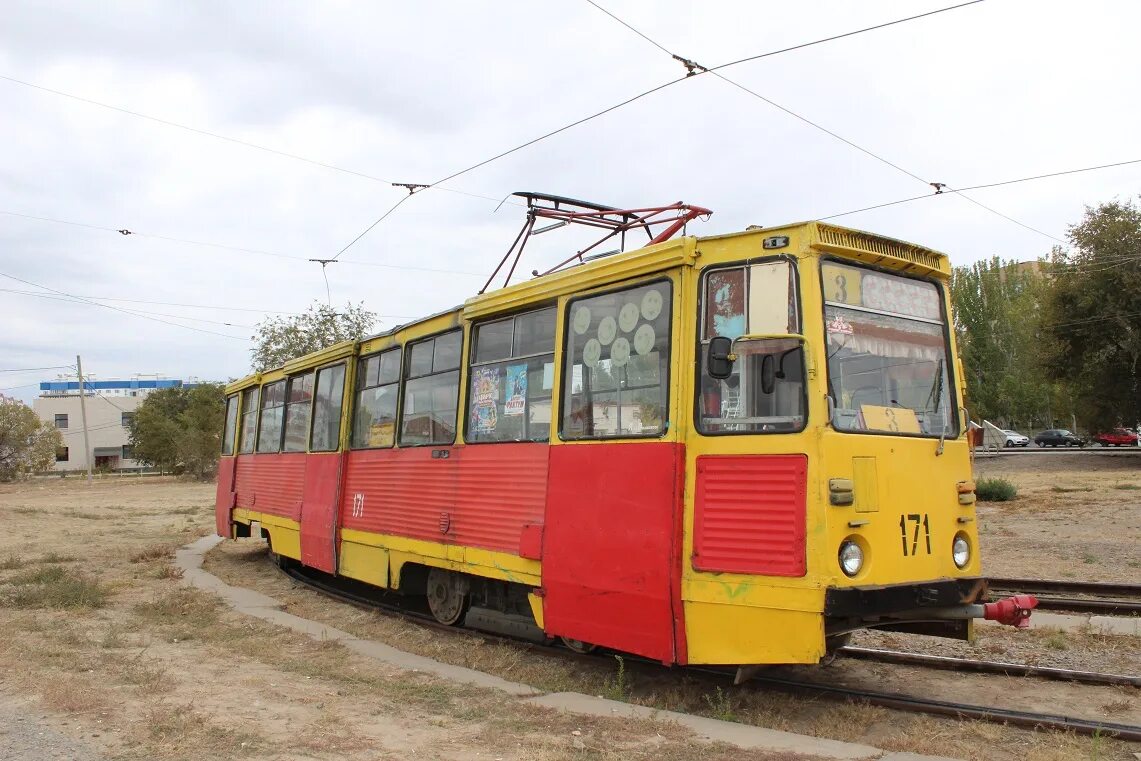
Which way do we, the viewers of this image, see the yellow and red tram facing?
facing the viewer and to the right of the viewer

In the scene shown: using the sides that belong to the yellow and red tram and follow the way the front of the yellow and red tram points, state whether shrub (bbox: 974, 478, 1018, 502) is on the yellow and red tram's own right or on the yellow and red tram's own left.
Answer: on the yellow and red tram's own left

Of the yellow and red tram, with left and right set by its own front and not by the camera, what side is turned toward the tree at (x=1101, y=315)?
left
